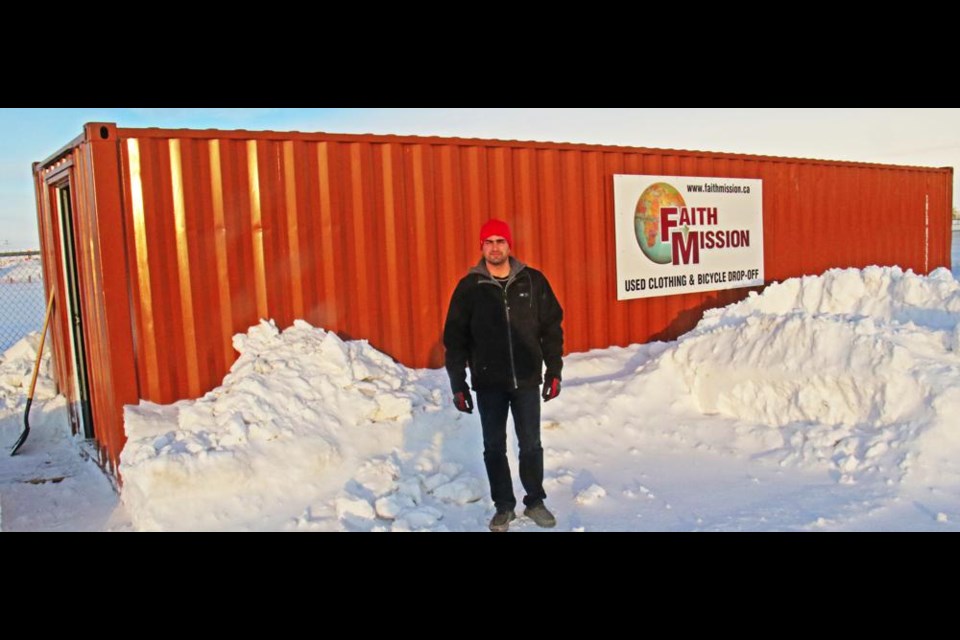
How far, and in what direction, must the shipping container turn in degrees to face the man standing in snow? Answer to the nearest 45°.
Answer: approximately 90° to its left

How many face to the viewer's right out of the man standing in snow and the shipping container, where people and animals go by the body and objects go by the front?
0

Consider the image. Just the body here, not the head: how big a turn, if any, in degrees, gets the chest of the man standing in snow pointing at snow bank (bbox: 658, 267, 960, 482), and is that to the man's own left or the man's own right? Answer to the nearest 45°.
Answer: approximately 135° to the man's own left

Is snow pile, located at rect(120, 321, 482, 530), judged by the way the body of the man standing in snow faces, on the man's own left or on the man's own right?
on the man's own right

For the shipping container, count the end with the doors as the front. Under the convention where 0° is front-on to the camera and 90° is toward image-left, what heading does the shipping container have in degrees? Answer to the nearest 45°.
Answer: approximately 45°

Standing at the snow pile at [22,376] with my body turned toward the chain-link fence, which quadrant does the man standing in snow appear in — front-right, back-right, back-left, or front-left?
back-right

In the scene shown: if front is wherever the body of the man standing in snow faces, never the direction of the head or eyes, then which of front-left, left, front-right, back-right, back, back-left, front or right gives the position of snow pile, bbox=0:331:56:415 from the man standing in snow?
back-right

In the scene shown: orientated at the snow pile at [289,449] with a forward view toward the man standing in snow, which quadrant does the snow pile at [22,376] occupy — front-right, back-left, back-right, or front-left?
back-left
